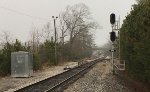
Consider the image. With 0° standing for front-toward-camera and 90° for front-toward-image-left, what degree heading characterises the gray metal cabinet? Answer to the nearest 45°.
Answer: approximately 0°
